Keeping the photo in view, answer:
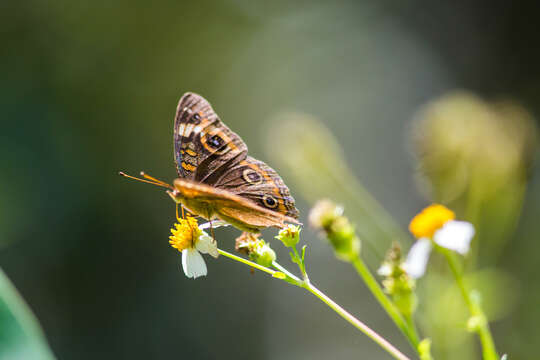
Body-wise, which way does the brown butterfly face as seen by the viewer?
to the viewer's left

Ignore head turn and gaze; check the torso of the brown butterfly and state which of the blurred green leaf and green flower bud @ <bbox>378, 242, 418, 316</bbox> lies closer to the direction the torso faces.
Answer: the blurred green leaf

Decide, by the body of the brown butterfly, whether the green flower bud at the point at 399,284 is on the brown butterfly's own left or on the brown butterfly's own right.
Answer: on the brown butterfly's own left
